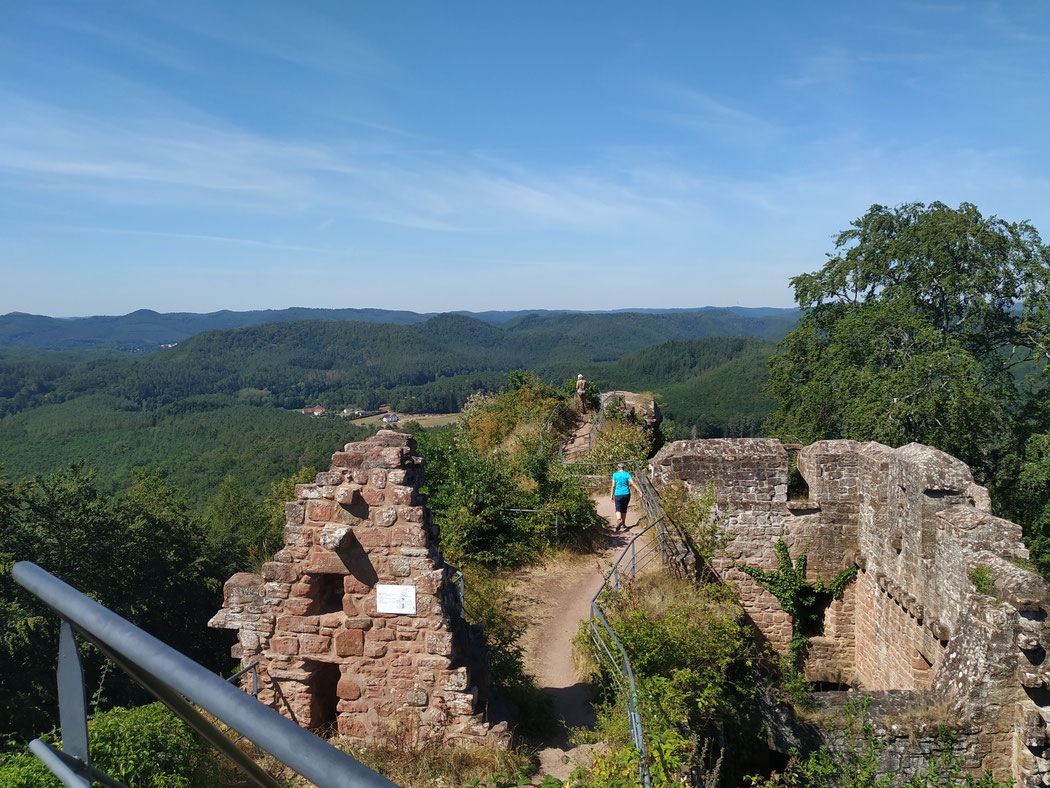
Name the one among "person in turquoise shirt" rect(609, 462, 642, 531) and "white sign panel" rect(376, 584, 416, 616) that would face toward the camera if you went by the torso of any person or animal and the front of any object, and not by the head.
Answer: the white sign panel

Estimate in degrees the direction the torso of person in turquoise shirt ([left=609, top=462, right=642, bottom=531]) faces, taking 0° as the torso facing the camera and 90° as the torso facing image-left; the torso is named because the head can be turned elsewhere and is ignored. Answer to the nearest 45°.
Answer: approximately 180°

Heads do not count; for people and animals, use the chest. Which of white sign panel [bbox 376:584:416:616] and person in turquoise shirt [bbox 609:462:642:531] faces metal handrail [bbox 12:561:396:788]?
the white sign panel

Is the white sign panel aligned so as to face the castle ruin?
no

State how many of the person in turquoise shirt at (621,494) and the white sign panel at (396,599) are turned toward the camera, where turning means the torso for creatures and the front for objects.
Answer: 1

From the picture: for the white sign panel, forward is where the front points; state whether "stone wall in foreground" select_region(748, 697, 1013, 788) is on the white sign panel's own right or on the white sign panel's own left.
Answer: on the white sign panel's own left

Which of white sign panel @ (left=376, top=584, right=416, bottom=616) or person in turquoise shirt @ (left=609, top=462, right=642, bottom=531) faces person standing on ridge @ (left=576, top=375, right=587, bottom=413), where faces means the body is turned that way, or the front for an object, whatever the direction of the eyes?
the person in turquoise shirt

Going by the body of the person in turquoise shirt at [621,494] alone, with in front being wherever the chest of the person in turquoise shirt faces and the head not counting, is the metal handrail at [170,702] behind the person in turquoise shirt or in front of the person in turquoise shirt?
behind

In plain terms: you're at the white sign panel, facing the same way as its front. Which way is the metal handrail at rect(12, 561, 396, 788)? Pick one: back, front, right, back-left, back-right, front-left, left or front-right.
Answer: front

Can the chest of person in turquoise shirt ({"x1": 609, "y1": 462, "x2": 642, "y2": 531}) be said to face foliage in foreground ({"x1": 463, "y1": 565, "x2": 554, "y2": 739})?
no

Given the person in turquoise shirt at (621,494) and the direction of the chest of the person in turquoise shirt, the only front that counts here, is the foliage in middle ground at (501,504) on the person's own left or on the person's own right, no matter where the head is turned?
on the person's own left

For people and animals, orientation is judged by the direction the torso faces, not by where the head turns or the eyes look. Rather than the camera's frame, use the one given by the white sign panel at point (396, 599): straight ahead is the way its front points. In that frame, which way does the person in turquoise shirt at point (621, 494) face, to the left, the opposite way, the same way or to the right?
the opposite way

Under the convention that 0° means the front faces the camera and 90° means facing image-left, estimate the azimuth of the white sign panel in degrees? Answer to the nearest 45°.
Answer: approximately 0°
